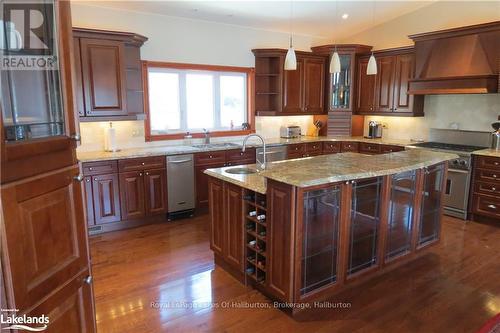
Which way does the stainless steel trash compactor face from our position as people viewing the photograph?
facing the viewer and to the right of the viewer

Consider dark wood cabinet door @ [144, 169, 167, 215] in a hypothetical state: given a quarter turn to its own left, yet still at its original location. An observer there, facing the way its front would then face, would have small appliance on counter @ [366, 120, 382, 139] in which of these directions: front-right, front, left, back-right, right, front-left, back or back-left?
front

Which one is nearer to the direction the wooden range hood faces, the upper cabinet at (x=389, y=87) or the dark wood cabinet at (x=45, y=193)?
the dark wood cabinet

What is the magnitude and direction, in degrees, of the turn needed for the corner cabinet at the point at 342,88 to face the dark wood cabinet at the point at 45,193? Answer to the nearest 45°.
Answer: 0° — it already faces it

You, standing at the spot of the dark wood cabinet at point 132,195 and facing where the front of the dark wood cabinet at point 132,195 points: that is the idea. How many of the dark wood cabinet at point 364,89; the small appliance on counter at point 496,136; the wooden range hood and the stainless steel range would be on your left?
4

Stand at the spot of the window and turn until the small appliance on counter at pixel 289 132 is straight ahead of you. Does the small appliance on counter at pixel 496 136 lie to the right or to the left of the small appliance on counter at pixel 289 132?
right

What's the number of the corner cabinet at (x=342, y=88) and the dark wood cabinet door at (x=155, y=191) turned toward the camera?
2

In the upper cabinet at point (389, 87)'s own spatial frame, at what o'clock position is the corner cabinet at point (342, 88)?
The corner cabinet is roughly at 2 o'clock from the upper cabinet.

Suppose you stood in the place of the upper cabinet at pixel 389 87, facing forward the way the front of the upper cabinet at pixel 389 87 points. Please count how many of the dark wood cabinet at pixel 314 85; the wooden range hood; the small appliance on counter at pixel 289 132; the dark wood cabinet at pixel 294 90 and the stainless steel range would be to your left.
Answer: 2

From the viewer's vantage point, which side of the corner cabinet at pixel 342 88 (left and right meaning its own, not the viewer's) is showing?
front

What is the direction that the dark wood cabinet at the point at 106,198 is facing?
toward the camera

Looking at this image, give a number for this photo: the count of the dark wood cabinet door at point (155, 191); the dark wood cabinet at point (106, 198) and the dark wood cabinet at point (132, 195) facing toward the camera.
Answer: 3

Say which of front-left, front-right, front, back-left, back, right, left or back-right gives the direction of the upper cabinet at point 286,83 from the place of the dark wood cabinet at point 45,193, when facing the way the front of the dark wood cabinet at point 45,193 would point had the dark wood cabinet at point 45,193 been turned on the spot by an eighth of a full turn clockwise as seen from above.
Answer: back-left
